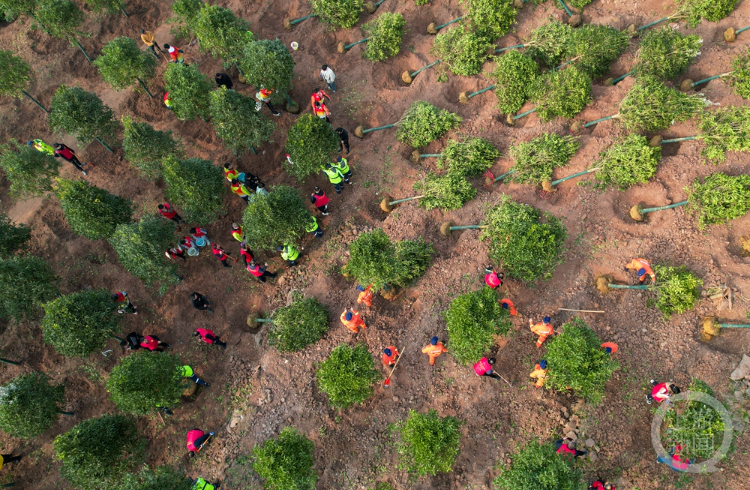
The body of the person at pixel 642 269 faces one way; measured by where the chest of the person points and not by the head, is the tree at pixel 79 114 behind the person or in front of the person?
in front

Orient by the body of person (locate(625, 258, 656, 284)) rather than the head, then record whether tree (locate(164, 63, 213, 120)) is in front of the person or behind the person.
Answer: in front

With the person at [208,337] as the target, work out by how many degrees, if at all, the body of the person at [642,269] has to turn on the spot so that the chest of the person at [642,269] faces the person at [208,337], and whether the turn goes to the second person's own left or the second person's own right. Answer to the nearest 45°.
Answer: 0° — they already face them

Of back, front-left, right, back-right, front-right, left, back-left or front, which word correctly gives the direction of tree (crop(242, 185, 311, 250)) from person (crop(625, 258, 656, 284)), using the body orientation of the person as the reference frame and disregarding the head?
right

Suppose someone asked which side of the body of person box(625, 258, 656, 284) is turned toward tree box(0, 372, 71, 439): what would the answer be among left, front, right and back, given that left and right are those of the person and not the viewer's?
right
